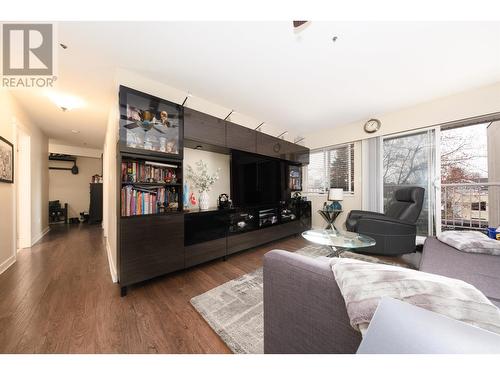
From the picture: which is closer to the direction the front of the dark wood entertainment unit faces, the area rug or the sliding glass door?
the area rug

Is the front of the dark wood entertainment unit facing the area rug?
yes

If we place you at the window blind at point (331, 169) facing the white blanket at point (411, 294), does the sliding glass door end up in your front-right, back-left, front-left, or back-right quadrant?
front-left

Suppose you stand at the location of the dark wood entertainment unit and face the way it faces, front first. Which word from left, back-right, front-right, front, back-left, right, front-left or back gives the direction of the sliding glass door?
front-left

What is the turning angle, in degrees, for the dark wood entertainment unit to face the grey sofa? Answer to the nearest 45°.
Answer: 0° — it already faces it

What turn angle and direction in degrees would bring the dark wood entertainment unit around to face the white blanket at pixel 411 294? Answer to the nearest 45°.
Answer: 0° — it already faces it

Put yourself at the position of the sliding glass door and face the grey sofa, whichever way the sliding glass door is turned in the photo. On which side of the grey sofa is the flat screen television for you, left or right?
right

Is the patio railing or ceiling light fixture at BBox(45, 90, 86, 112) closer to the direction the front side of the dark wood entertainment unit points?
the patio railing

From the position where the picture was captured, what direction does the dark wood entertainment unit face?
facing the viewer and to the right of the viewer

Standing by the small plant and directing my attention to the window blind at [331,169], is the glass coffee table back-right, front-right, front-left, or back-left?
front-right
